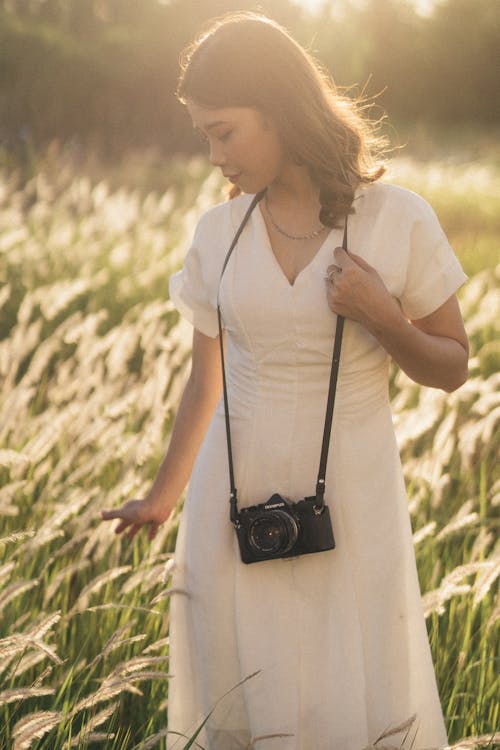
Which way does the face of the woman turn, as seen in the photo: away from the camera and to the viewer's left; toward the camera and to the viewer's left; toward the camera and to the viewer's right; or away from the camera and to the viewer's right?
toward the camera and to the viewer's left

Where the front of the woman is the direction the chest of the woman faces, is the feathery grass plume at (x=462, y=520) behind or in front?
behind

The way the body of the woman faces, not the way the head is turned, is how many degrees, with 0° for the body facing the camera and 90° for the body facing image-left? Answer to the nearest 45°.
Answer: approximately 45°
